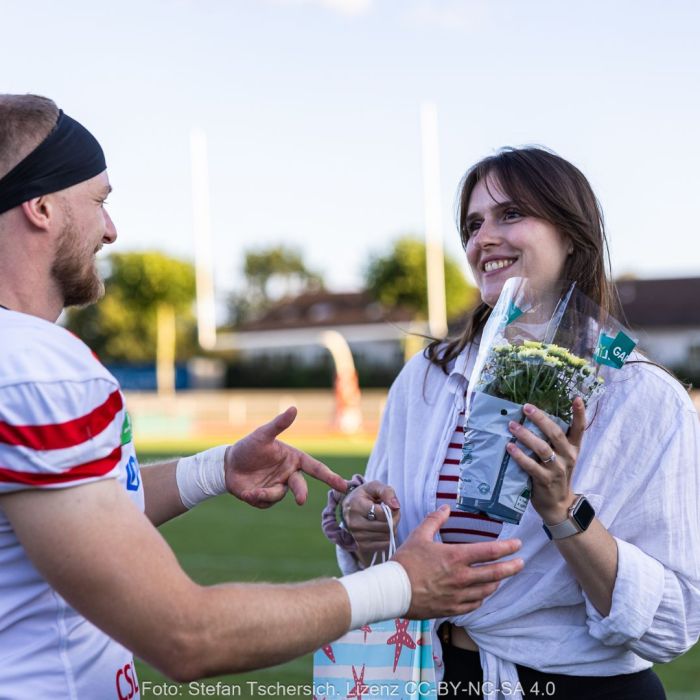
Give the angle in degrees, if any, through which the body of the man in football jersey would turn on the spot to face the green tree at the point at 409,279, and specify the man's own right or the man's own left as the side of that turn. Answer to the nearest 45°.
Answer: approximately 90° to the man's own left

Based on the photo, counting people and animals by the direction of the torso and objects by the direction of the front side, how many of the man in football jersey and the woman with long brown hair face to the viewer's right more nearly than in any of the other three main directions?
1

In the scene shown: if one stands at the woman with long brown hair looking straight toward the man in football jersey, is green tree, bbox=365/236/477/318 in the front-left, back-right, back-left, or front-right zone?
back-right

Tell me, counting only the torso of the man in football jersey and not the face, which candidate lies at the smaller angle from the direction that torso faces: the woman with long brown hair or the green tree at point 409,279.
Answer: the woman with long brown hair

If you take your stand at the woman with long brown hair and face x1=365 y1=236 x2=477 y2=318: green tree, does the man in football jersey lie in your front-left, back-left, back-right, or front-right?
back-left

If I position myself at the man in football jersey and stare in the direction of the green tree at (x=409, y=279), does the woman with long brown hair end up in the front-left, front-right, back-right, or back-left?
front-right

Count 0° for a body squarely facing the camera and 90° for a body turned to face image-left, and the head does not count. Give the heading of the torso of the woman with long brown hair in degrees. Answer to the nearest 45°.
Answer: approximately 45°

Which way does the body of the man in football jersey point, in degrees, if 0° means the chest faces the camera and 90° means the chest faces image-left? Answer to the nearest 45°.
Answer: approximately 270°

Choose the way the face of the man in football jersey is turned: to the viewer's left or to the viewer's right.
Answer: to the viewer's right

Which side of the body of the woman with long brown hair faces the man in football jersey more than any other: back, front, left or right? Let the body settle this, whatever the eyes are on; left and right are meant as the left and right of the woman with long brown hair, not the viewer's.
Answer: front

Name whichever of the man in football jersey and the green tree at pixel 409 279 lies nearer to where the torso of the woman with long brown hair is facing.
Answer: the man in football jersey

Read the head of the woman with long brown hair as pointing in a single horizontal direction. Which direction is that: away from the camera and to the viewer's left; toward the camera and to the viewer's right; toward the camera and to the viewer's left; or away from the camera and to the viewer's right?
toward the camera and to the viewer's left
